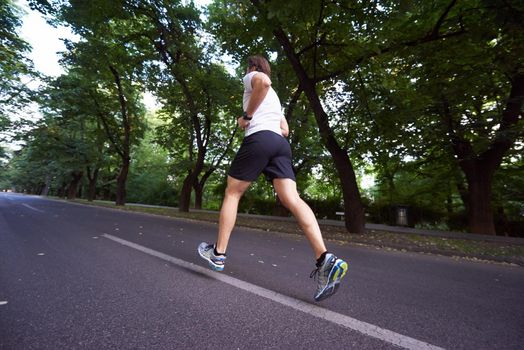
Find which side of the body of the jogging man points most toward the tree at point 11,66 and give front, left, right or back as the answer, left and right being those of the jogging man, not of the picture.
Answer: front

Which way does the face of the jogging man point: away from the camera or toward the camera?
away from the camera

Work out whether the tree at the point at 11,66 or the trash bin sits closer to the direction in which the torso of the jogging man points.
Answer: the tree

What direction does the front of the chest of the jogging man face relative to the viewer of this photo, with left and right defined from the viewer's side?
facing away from the viewer and to the left of the viewer

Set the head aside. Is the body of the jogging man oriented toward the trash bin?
no
